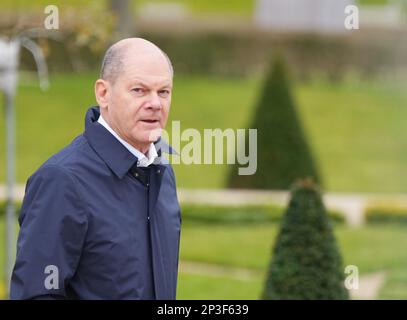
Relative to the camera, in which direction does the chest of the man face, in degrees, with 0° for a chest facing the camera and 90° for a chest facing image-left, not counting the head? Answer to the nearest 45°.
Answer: approximately 315°

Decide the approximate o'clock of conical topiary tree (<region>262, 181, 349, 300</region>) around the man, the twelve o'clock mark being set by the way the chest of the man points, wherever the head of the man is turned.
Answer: The conical topiary tree is roughly at 8 o'clock from the man.

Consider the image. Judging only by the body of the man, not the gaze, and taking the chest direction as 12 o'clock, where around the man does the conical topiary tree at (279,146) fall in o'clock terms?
The conical topiary tree is roughly at 8 o'clock from the man.
